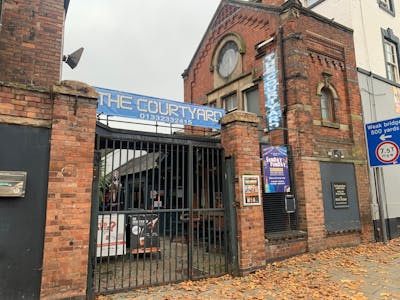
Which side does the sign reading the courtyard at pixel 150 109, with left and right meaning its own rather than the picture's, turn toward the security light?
right

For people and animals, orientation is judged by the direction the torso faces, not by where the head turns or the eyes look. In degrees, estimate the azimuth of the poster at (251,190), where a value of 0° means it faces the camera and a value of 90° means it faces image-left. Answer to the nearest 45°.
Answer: approximately 0°

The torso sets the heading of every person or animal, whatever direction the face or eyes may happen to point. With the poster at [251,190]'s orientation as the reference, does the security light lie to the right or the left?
on its right

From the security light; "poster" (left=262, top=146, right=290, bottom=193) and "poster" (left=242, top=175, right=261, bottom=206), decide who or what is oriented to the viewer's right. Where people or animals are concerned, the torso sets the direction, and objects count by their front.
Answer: the security light

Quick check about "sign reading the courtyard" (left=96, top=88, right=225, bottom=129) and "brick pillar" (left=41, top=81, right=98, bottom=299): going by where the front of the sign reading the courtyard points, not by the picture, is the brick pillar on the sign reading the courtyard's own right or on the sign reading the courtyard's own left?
on the sign reading the courtyard's own right

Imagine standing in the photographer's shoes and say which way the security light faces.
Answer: facing to the right of the viewer

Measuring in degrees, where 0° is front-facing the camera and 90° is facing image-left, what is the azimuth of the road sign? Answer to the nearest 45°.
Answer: approximately 0°

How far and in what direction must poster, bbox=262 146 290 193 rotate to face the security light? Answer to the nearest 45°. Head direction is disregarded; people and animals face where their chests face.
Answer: approximately 45° to its right

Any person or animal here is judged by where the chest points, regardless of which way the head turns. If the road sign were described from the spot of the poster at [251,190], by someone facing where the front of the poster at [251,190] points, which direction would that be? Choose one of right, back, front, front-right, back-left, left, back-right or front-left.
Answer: back-left
